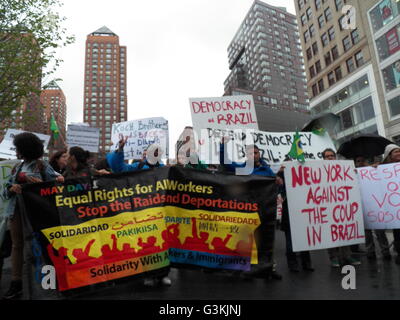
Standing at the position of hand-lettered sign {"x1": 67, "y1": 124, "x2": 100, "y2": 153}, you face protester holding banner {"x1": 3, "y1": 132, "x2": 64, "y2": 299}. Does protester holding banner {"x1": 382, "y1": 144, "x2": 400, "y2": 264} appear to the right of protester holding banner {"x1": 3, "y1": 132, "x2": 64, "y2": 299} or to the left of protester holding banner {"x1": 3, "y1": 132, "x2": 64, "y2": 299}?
left

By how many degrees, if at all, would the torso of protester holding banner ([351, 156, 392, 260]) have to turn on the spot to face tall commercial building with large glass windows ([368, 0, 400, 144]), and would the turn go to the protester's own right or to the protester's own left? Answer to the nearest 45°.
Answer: approximately 180°

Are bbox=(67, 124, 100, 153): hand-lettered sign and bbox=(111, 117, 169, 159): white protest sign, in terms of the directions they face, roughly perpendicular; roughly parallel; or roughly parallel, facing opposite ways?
roughly parallel

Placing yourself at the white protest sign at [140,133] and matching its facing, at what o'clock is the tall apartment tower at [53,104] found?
The tall apartment tower is roughly at 5 o'clock from the white protest sign.

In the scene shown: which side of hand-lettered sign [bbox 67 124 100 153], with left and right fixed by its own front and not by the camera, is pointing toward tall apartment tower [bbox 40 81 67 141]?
back

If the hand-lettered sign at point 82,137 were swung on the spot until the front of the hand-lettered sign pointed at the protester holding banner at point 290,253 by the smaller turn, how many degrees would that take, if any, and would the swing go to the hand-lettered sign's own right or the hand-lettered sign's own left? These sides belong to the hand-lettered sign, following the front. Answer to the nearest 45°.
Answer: approximately 45° to the hand-lettered sign's own left

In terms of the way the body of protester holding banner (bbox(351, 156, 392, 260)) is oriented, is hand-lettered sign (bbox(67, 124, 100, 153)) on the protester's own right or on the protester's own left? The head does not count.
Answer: on the protester's own right

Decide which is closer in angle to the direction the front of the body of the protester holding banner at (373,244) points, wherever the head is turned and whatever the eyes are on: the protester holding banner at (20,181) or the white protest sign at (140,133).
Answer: the protester holding banner

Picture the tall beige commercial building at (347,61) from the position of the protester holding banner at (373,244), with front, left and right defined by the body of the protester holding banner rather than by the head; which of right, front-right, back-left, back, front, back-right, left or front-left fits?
back

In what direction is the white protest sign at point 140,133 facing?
toward the camera

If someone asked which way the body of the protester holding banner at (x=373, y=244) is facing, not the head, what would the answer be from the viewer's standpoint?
toward the camera

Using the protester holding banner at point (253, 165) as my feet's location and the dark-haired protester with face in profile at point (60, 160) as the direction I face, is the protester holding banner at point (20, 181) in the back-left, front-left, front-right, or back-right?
front-left

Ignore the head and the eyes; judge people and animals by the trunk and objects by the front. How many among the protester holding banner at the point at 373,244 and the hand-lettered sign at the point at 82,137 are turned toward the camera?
2
